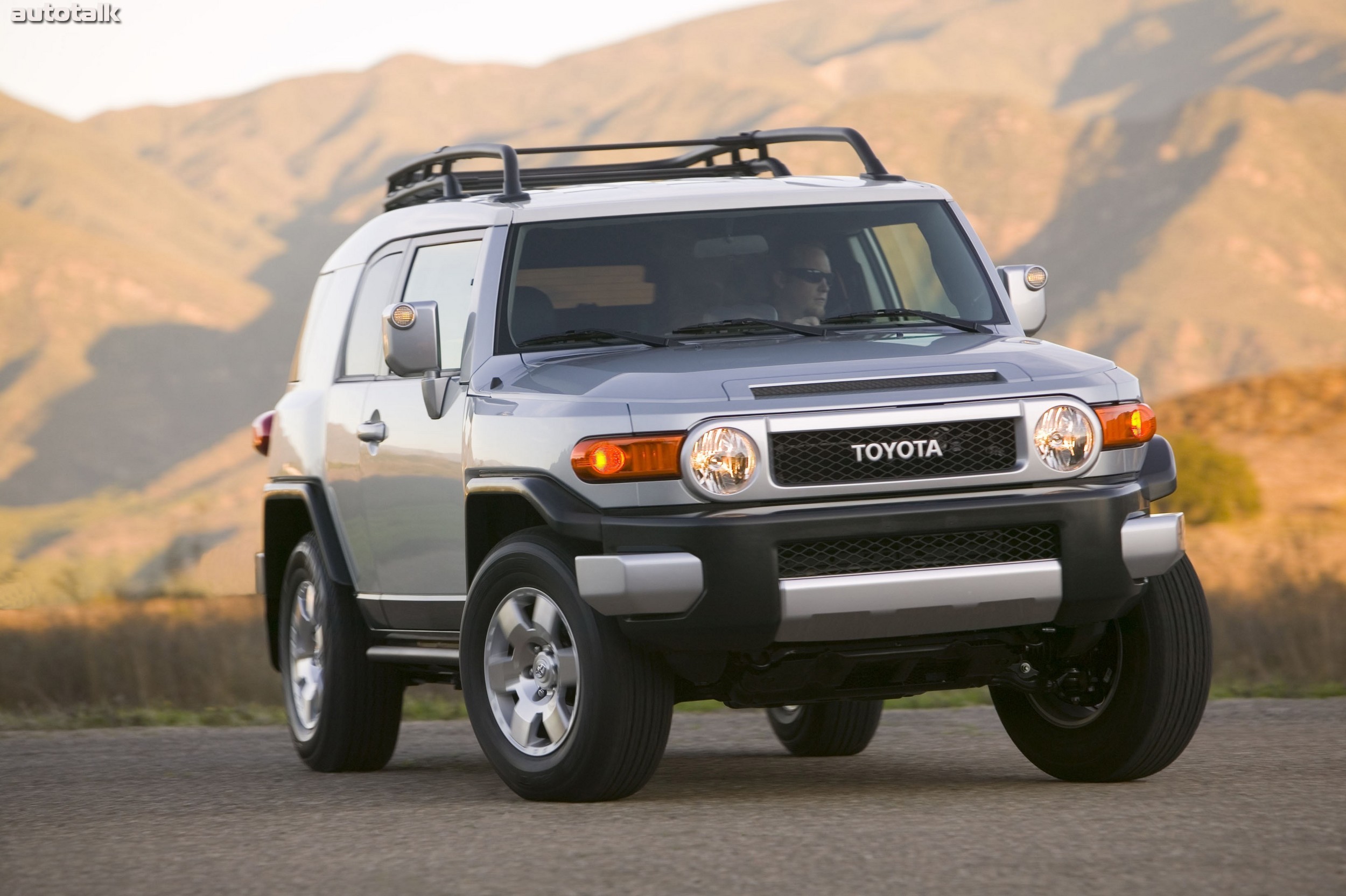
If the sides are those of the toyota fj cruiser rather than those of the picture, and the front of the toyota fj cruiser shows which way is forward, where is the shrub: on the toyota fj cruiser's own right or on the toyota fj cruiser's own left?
on the toyota fj cruiser's own left

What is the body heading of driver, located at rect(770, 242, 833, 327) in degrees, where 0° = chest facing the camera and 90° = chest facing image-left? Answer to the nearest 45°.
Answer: approximately 315°

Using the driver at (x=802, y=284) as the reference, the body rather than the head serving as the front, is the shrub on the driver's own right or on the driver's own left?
on the driver's own left

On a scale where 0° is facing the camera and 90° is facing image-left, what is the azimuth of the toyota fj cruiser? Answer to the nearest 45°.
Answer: approximately 315°
